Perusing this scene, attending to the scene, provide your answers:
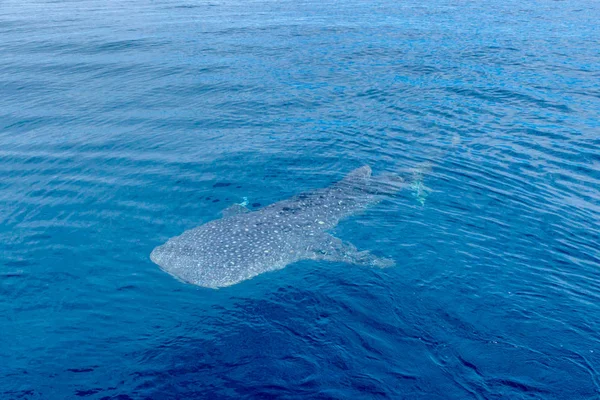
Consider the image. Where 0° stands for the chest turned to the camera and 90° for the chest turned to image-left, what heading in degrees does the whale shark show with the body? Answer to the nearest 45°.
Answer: approximately 45°
